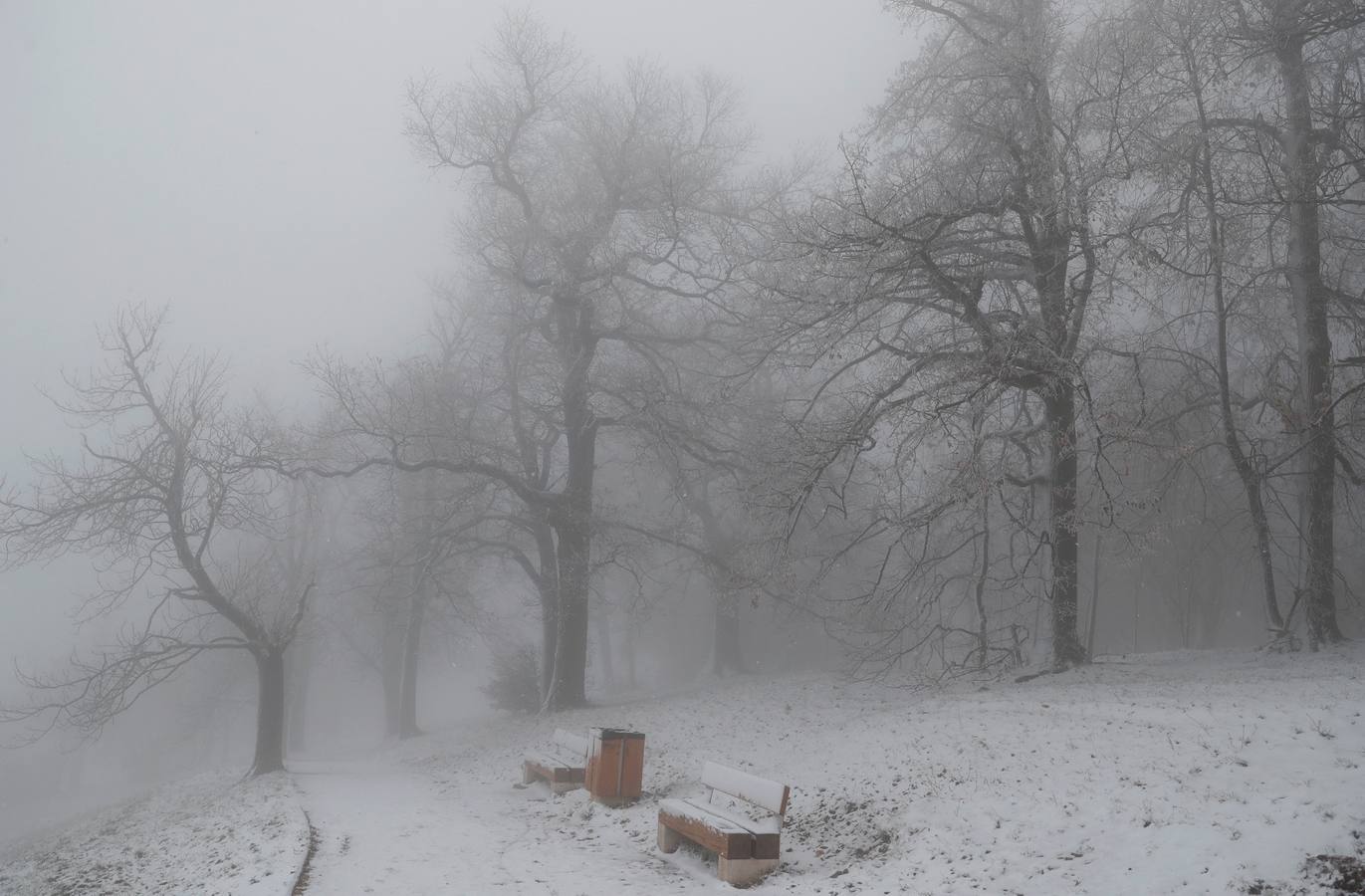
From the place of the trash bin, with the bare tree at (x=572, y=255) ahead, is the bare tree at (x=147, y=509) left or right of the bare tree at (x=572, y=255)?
left

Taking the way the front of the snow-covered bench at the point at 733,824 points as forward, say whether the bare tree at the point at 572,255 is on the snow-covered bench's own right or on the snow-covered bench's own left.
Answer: on the snow-covered bench's own right

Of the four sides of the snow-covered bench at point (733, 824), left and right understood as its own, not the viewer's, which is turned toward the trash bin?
right

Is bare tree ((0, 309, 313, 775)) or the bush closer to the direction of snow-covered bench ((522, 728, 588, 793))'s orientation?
the bare tree

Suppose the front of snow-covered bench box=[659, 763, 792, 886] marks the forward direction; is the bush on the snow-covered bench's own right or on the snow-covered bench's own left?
on the snow-covered bench's own right

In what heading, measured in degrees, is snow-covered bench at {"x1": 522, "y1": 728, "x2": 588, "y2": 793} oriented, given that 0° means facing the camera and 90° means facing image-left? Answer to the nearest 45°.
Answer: approximately 45°

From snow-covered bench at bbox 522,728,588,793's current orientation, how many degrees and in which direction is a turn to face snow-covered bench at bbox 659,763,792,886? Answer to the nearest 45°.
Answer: approximately 45° to its left

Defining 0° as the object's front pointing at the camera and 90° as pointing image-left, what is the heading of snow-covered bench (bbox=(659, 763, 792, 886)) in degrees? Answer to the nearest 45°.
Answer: approximately 45°
